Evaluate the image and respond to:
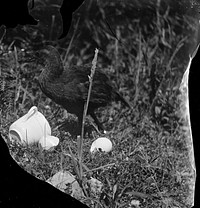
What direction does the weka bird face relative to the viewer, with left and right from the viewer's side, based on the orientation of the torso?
facing to the left of the viewer

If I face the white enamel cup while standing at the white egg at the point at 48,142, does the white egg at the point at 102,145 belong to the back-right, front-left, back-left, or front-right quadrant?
back-right
